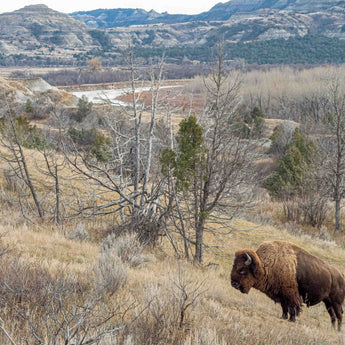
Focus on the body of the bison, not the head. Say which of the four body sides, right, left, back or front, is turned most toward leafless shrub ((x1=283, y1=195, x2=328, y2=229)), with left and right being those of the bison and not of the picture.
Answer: right

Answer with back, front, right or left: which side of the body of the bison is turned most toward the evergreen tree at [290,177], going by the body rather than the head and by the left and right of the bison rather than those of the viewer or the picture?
right

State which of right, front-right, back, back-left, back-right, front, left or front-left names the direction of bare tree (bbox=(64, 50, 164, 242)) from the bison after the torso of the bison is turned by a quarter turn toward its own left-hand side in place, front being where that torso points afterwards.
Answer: back-right

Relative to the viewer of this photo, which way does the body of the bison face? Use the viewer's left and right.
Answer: facing to the left of the viewer

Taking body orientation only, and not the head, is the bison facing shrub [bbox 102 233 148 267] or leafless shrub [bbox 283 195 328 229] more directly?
the shrub

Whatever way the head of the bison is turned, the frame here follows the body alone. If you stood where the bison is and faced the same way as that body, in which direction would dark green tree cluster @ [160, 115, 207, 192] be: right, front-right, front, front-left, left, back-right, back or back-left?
front-right

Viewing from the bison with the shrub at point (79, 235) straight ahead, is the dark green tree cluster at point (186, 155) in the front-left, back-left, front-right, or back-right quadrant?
front-right

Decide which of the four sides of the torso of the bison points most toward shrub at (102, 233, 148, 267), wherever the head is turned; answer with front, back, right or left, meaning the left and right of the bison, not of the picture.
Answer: front

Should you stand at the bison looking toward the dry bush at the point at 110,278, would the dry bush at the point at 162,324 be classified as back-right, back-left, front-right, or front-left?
front-left

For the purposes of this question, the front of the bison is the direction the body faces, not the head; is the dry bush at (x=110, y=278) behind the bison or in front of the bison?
in front

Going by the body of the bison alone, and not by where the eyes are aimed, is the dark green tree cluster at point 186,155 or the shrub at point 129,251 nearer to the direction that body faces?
the shrub
